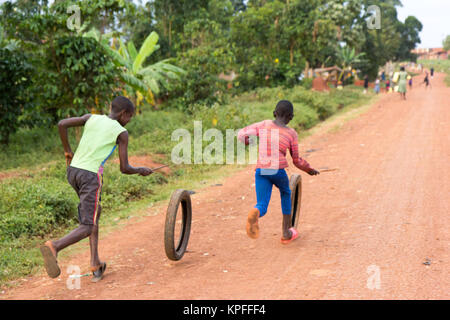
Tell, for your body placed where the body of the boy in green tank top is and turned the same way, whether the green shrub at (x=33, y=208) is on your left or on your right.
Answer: on your left

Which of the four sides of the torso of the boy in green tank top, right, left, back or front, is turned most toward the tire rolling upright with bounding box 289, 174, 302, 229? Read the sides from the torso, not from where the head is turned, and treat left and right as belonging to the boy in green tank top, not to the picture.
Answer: front

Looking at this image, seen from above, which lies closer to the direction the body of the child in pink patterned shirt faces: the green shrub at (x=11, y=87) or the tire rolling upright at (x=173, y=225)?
the green shrub

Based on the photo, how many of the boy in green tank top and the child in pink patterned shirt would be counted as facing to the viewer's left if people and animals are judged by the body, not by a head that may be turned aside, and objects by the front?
0

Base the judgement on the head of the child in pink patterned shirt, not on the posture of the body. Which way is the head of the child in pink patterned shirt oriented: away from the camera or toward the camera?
away from the camera

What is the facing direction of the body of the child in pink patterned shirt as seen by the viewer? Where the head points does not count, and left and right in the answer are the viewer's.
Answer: facing away from the viewer and to the right of the viewer

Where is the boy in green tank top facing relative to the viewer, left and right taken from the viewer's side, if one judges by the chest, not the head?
facing away from the viewer and to the right of the viewer

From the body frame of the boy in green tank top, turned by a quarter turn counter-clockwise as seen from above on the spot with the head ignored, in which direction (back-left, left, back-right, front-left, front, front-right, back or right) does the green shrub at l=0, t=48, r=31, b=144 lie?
front-right

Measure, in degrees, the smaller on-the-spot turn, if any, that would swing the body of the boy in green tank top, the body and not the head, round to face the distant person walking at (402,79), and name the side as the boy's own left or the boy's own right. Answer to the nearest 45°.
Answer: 0° — they already face them

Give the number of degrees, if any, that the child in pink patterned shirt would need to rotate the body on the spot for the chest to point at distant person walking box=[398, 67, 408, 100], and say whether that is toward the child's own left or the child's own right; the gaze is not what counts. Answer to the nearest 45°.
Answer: approximately 45° to the child's own left

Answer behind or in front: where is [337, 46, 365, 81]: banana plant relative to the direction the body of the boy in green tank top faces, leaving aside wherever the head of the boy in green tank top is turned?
in front
